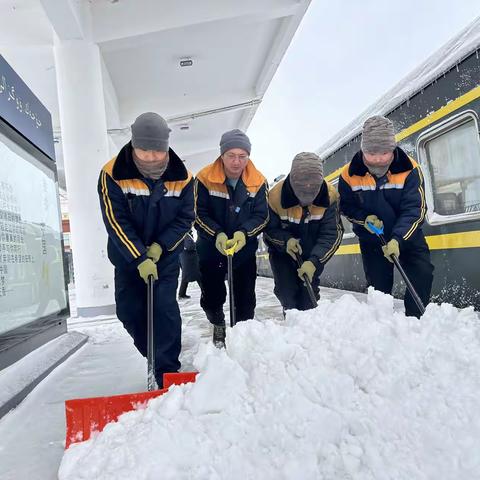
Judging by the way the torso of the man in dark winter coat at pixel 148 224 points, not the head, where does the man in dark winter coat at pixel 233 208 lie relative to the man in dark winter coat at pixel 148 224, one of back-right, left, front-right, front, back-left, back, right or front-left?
back-left

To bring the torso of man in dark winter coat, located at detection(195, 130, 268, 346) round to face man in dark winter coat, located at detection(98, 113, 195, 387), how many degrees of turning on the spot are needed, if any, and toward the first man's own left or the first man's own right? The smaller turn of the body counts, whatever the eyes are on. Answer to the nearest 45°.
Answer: approximately 45° to the first man's own right

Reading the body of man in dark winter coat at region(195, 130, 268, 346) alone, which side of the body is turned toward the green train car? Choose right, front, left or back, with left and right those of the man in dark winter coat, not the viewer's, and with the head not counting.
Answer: left

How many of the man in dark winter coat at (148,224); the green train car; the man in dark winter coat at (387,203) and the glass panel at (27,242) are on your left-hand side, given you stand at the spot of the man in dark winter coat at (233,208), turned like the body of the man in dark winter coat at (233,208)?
2

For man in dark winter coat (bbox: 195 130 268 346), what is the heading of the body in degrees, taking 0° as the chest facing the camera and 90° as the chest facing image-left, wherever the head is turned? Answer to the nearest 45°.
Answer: approximately 0°

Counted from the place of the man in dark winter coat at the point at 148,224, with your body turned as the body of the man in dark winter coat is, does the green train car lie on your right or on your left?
on your left

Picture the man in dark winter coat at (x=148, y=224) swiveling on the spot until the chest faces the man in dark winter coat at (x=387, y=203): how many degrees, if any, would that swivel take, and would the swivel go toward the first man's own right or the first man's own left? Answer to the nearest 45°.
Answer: approximately 90° to the first man's own left
